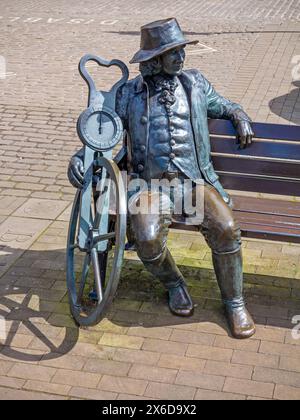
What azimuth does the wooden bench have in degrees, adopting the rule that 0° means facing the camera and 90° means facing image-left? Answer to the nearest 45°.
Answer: approximately 0°
